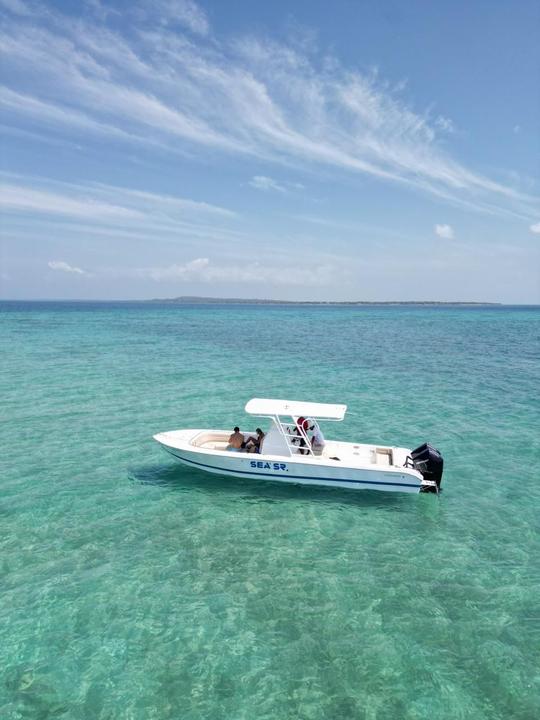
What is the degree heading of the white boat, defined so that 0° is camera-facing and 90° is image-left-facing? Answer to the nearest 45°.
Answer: approximately 90°
